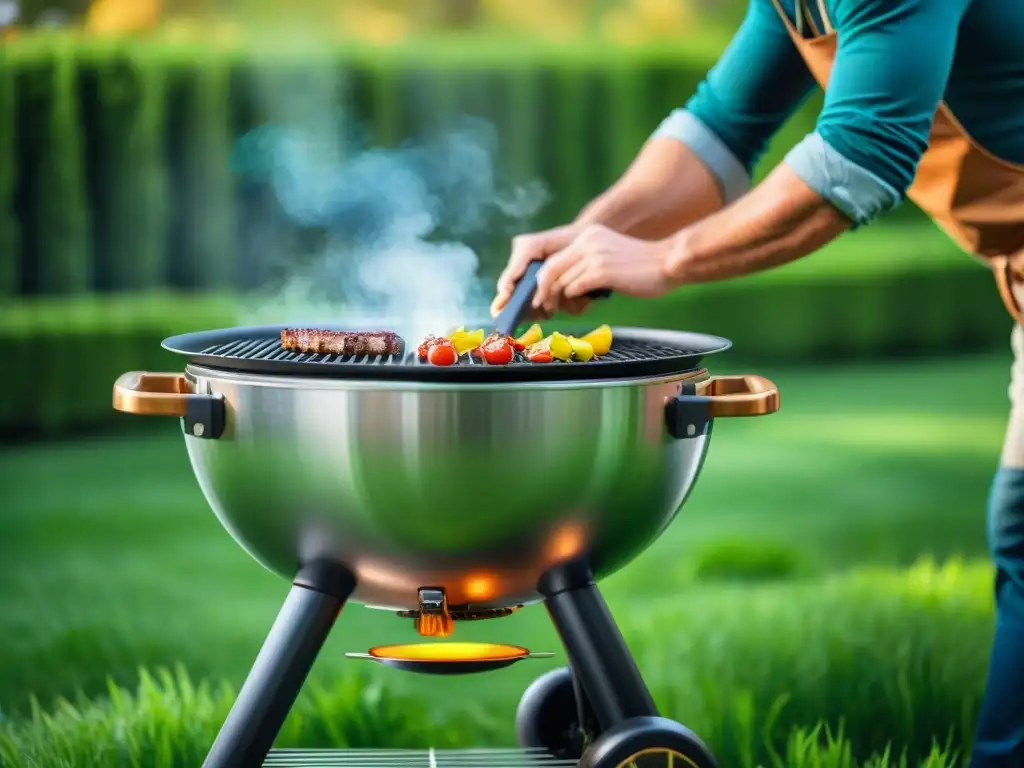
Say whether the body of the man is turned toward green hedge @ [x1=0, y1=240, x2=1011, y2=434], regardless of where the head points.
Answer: no

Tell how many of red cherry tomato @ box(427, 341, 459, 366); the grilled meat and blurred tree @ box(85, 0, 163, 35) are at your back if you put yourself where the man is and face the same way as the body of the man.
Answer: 0

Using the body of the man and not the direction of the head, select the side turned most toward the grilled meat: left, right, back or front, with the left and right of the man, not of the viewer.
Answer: front

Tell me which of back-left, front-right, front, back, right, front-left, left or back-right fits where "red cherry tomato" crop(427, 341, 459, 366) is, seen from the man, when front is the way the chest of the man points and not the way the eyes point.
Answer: front-left

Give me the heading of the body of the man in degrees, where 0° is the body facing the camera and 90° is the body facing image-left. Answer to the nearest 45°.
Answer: approximately 90°

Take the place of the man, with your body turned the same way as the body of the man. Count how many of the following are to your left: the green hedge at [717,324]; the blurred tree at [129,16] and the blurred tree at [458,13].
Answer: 0

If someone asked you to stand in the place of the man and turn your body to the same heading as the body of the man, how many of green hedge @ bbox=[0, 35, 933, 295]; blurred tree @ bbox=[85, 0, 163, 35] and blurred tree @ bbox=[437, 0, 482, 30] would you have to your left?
0

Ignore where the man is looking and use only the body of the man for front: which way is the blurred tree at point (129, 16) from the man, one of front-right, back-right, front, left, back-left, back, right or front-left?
front-right
